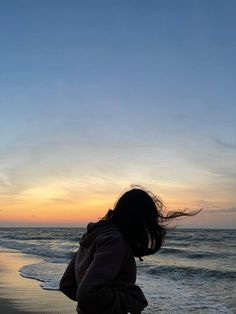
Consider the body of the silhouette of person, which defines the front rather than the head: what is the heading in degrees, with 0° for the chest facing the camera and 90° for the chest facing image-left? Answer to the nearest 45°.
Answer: approximately 270°
